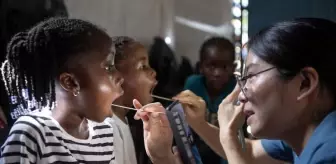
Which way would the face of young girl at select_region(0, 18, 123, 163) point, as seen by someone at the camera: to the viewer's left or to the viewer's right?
to the viewer's right

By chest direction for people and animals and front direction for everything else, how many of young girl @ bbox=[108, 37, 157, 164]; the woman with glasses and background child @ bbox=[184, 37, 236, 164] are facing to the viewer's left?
1

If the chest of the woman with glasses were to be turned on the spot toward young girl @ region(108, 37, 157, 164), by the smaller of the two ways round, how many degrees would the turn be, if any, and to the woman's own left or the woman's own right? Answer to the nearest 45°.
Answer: approximately 45° to the woman's own right

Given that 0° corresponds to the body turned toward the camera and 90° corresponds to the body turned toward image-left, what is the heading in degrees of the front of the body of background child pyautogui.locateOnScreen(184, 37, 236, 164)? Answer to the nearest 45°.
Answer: approximately 0°

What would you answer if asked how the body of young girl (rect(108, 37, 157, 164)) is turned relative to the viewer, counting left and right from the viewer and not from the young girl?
facing to the right of the viewer

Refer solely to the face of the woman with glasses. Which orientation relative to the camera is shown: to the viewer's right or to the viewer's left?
to the viewer's left

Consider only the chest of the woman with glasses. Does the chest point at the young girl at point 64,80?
yes

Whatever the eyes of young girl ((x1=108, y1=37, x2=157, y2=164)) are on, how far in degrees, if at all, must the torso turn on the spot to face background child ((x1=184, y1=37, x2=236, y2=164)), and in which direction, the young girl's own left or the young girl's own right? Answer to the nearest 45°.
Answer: approximately 45° to the young girl's own left

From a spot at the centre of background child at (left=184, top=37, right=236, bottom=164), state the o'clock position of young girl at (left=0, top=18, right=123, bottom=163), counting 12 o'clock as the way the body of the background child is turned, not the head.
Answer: The young girl is roughly at 1 o'clock from the background child.

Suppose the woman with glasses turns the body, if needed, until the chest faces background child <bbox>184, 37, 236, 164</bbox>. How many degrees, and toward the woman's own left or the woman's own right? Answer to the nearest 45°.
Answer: approximately 90° to the woman's own right

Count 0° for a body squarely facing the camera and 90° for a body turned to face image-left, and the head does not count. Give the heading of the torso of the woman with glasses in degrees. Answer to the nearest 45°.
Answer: approximately 90°

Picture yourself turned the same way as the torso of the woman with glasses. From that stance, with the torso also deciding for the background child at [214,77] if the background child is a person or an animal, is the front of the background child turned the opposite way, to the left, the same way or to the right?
to the left

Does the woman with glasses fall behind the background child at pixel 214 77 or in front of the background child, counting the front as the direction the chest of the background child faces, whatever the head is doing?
in front

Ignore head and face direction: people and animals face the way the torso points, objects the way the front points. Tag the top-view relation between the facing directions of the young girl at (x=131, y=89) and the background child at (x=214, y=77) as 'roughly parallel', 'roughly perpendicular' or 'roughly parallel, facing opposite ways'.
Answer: roughly perpendicular

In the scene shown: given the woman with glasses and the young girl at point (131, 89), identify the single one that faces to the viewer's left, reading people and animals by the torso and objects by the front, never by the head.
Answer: the woman with glasses
